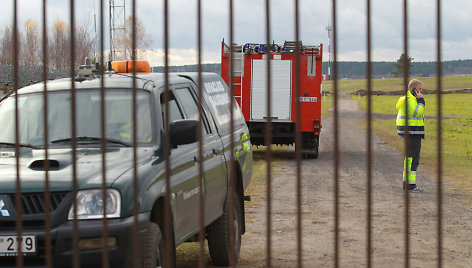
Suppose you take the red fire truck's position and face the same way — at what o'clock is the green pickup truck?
The green pickup truck is roughly at 6 o'clock from the red fire truck.

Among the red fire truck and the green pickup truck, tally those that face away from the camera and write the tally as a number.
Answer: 1

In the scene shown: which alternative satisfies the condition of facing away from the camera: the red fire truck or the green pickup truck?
the red fire truck

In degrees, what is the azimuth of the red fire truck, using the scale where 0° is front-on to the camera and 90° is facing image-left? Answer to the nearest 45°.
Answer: approximately 180°

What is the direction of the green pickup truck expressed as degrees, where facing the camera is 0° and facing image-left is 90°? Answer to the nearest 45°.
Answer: approximately 45°

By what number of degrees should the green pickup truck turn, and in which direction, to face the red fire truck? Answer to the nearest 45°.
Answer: approximately 135° to its right
